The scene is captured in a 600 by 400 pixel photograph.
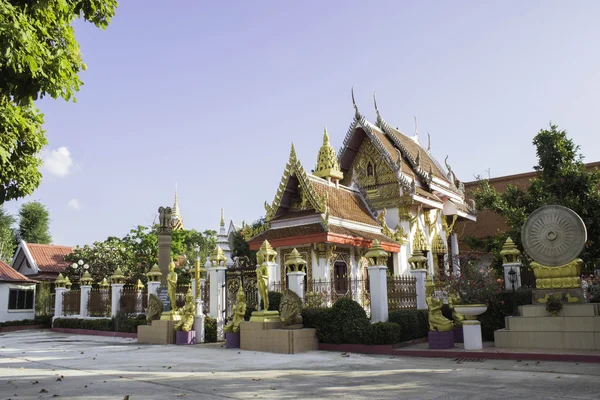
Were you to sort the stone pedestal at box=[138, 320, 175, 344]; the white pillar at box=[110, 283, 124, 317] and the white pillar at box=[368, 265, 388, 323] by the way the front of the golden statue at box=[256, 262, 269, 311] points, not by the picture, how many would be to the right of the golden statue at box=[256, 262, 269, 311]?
2

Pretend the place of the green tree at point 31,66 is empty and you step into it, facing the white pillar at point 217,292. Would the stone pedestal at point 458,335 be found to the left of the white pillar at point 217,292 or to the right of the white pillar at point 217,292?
right

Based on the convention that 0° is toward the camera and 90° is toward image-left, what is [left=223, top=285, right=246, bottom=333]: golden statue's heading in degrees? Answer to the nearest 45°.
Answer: approximately 45°

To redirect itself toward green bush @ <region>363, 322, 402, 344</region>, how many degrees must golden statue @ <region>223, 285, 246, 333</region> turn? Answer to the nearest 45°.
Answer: approximately 90° to its left

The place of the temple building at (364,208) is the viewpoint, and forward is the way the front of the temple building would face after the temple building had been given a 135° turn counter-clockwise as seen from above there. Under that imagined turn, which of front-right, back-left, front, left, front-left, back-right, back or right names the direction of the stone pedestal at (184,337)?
back-right

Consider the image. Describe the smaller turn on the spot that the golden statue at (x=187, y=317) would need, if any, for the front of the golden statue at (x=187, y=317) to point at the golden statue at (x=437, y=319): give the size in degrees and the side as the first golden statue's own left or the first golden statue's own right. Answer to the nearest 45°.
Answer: approximately 90° to the first golden statue's own left

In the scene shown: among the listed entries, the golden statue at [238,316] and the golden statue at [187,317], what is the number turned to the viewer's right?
0

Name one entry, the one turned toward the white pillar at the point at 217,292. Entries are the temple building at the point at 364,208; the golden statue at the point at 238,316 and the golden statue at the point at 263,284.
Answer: the temple building

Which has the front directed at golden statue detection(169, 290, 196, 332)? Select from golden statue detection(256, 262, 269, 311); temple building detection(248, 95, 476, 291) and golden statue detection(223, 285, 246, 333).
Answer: the temple building

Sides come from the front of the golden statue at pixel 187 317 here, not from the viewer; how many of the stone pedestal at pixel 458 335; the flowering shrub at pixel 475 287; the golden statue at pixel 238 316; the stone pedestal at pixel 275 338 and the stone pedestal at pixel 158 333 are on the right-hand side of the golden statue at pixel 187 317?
1

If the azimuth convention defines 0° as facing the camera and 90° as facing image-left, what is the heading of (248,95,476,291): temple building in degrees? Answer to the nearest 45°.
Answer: approximately 45°

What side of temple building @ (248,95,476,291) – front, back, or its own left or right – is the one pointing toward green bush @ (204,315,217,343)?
front

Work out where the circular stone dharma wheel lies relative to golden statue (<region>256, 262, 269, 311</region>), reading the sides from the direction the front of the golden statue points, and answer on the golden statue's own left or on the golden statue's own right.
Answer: on the golden statue's own left

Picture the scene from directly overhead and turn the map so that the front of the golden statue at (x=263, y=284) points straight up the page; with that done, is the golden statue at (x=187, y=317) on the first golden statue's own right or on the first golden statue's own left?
on the first golden statue's own right

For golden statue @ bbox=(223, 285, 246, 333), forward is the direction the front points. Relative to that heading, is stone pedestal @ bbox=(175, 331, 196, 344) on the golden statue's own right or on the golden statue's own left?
on the golden statue's own right

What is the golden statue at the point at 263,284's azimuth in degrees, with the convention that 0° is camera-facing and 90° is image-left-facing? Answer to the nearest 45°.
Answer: approximately 45°

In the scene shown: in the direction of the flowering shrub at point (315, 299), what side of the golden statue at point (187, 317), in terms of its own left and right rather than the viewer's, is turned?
left

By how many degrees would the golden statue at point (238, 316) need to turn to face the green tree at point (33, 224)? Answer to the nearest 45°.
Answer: approximately 90° to its right

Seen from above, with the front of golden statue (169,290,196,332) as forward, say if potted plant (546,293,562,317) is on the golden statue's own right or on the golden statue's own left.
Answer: on the golden statue's own left

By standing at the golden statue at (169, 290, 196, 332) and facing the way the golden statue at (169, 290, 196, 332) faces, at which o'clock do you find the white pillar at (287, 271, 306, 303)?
The white pillar is roughly at 9 o'clock from the golden statue.
